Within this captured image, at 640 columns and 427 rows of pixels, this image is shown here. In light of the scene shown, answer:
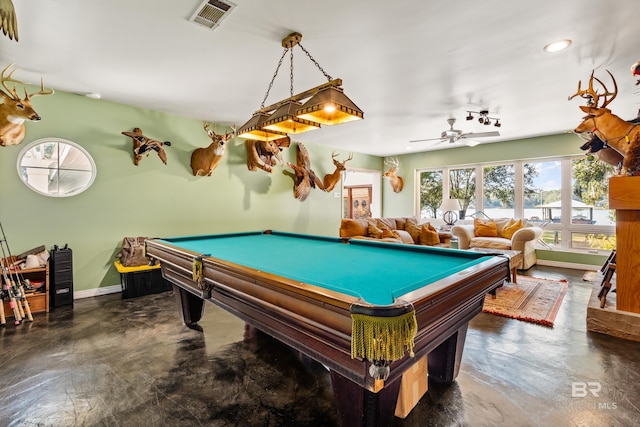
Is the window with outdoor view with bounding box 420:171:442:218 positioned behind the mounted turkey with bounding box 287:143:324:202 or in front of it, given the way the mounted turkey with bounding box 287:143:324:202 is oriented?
behind

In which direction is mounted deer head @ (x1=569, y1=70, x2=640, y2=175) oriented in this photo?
to the viewer's left

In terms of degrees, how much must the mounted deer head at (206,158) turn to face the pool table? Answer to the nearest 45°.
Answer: approximately 45° to its right

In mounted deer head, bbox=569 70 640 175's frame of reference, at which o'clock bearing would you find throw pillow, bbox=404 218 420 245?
The throw pillow is roughly at 1 o'clock from the mounted deer head.

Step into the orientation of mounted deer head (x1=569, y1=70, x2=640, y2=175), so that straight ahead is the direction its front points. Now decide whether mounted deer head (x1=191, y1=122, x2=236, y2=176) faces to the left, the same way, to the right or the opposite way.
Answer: the opposite way

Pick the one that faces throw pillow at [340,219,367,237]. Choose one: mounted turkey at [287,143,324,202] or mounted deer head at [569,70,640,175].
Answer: the mounted deer head
